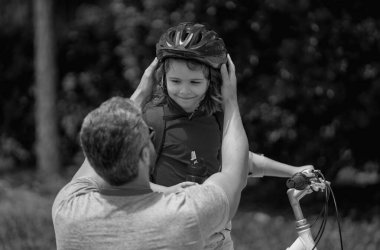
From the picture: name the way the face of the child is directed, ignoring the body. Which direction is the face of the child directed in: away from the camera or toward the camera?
toward the camera

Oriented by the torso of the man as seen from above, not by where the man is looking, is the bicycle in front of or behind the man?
in front

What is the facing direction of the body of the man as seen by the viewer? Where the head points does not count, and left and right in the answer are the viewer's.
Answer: facing away from the viewer and to the right of the viewer

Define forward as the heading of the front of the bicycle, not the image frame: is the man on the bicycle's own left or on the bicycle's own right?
on the bicycle's own right
